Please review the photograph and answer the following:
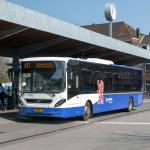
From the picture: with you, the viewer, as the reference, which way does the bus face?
facing the viewer and to the left of the viewer
